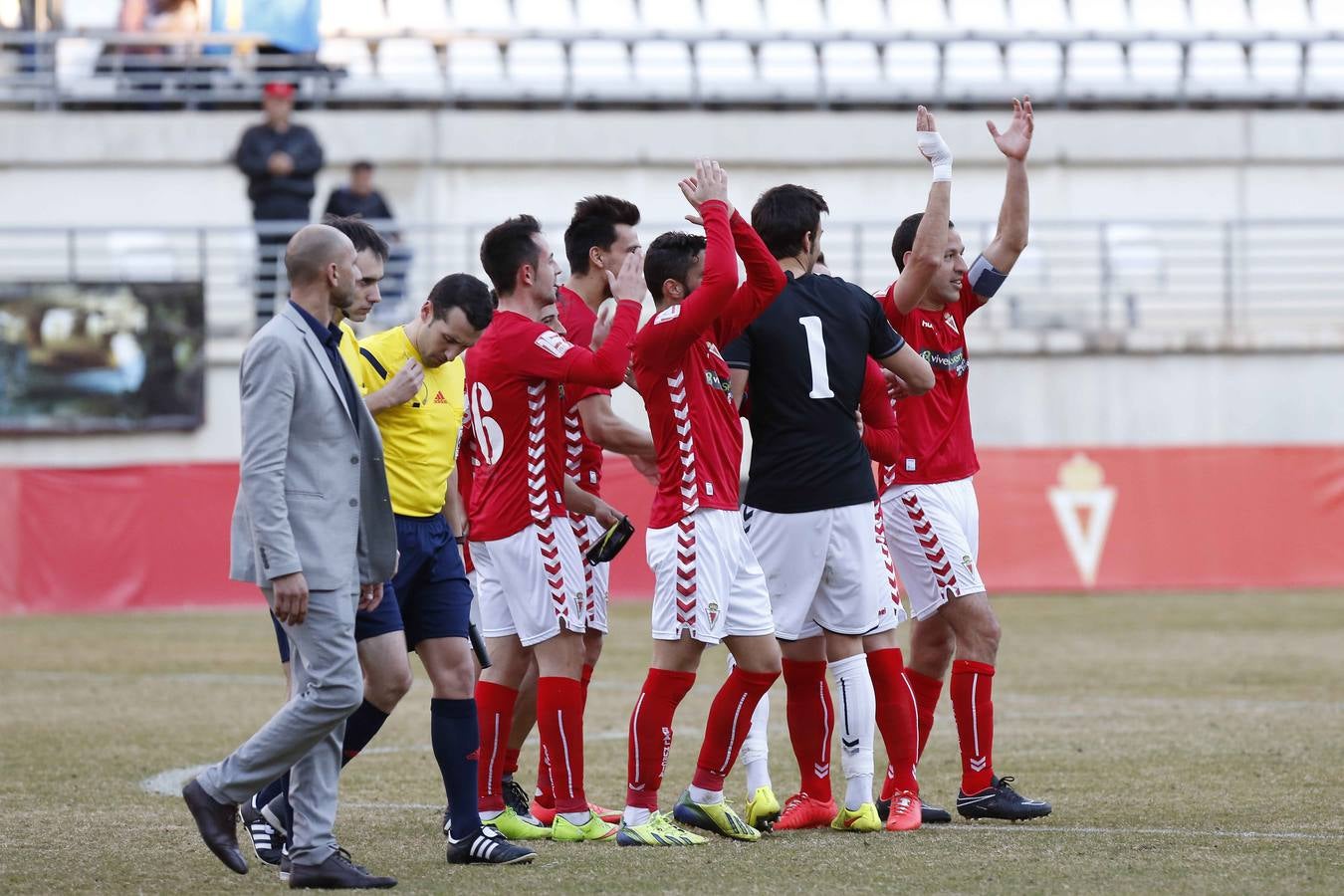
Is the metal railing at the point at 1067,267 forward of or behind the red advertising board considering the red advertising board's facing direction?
behind

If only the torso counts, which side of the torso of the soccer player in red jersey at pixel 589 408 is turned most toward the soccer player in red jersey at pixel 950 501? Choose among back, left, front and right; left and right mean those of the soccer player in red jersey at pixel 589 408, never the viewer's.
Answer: front

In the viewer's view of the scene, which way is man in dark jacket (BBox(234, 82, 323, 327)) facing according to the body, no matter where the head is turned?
toward the camera

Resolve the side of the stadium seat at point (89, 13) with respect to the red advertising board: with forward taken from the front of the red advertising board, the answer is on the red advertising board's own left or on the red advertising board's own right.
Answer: on the red advertising board's own right

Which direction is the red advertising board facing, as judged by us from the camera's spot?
facing the viewer

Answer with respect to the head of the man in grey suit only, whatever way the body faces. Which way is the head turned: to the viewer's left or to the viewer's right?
to the viewer's right

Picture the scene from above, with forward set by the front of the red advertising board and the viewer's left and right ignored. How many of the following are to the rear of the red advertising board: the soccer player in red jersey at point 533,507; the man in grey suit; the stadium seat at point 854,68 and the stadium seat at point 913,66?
2

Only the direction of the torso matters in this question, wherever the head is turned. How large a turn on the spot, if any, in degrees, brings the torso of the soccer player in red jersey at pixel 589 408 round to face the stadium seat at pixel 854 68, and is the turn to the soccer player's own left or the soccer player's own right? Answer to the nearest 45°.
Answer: approximately 90° to the soccer player's own left

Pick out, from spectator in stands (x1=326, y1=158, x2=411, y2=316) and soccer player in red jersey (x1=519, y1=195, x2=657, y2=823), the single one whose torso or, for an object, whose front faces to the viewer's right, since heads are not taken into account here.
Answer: the soccer player in red jersey

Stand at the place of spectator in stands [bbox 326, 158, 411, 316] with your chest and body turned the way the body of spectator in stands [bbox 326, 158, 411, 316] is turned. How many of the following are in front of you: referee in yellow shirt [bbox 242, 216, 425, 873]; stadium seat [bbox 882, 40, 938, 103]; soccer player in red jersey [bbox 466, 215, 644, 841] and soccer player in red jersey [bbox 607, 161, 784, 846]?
3

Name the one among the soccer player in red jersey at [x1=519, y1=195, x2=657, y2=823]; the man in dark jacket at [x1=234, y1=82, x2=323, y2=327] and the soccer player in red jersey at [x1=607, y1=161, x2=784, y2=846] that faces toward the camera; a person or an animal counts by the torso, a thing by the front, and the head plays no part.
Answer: the man in dark jacket

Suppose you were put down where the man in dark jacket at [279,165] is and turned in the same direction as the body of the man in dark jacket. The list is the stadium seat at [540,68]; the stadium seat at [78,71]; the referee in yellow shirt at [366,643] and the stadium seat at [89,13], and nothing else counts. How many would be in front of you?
1

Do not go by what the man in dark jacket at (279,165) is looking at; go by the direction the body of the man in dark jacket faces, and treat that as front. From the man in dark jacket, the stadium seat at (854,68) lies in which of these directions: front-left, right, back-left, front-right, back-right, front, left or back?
back-left

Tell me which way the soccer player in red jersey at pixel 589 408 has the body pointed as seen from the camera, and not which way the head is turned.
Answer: to the viewer's right
